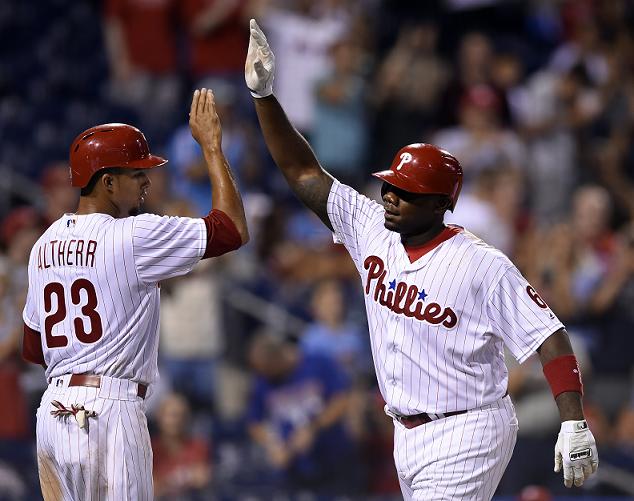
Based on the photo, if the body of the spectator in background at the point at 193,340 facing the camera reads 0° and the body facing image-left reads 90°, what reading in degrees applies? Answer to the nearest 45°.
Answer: approximately 0°

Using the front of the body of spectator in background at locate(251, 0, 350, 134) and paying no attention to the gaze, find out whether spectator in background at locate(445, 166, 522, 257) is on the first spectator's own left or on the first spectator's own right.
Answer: on the first spectator's own left

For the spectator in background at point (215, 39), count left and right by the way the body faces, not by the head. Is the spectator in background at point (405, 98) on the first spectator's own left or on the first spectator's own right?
on the first spectator's own left

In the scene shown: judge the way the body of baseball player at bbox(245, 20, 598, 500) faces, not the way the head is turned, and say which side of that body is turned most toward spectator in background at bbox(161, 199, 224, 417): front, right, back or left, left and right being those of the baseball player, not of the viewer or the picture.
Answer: right
